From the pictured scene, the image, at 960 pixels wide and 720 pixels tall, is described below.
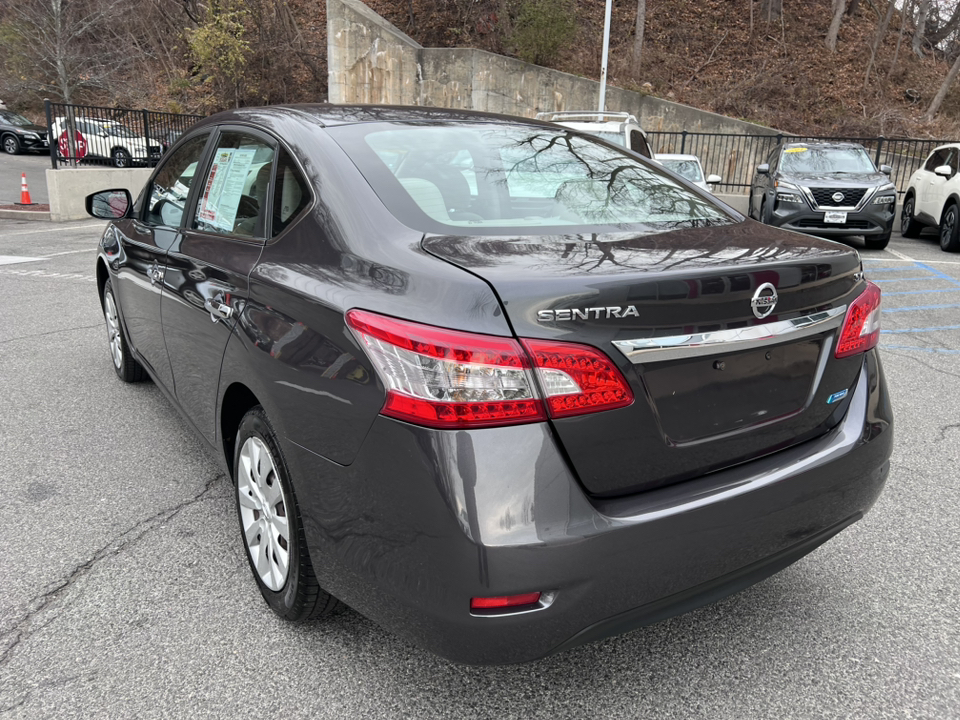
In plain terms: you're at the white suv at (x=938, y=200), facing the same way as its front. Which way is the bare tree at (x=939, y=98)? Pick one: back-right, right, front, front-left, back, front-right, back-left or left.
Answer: back-left

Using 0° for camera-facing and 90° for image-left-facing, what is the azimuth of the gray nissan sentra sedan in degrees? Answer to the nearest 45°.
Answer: approximately 135°

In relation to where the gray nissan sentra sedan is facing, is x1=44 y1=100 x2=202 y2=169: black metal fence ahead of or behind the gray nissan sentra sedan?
ahead

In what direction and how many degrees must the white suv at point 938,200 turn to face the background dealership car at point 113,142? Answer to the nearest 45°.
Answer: approximately 135° to its right

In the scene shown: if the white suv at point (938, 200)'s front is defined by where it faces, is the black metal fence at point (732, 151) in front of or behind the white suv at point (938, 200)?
behind

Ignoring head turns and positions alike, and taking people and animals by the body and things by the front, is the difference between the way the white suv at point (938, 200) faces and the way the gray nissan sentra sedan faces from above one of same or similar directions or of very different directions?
very different directions

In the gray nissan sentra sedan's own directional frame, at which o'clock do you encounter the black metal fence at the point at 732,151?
The black metal fence is roughly at 2 o'clock from the gray nissan sentra sedan.

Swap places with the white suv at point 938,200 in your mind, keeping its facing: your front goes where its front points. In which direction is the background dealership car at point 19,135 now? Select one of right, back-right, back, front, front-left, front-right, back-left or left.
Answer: back-right

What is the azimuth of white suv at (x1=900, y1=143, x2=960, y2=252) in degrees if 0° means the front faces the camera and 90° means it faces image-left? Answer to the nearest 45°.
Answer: approximately 315°

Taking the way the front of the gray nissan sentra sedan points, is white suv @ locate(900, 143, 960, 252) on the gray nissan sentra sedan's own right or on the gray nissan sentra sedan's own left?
on the gray nissan sentra sedan's own right

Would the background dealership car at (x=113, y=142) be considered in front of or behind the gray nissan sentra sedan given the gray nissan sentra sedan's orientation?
in front

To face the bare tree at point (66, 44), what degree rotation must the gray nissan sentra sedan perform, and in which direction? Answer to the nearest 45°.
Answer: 0° — it already faces it

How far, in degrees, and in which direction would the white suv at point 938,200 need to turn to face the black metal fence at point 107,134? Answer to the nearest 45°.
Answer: approximately 135° to its right

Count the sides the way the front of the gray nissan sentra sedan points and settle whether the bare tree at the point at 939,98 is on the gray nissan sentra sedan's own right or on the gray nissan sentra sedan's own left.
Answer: on the gray nissan sentra sedan's own right

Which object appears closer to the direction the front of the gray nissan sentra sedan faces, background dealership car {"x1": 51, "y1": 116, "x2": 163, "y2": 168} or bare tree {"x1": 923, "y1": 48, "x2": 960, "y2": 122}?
the background dealership car

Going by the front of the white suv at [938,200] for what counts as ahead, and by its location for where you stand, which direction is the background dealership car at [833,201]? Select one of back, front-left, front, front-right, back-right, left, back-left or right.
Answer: right
